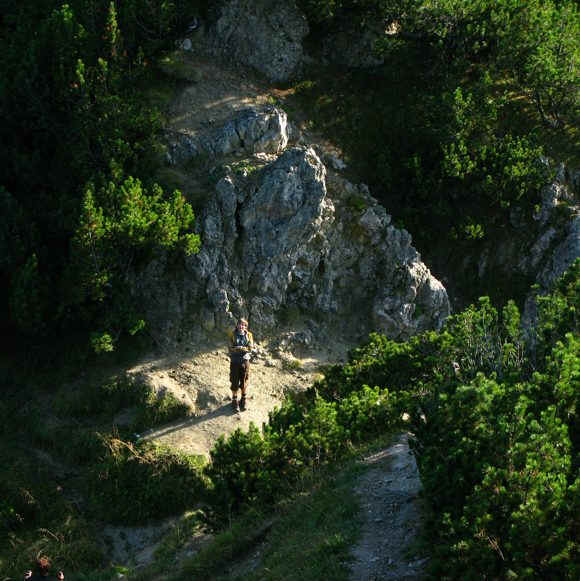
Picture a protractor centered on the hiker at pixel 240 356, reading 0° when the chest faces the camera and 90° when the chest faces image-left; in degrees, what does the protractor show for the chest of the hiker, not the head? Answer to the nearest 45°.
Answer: approximately 0°

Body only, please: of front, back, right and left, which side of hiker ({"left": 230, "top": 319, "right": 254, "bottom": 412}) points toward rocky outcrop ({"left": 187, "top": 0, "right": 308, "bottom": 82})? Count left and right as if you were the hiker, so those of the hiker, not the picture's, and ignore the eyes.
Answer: back

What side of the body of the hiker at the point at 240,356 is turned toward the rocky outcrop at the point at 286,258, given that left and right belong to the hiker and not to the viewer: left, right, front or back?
back

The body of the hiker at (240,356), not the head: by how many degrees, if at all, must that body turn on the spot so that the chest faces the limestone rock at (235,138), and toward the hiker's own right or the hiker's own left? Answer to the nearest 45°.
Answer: approximately 180°
